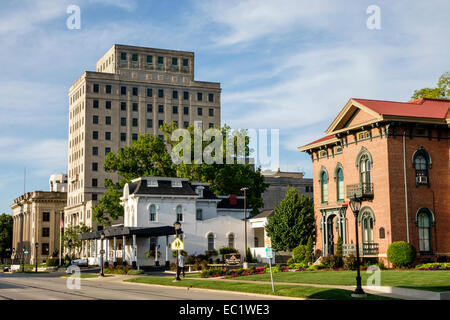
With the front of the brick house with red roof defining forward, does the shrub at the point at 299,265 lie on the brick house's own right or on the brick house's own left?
on the brick house's own right

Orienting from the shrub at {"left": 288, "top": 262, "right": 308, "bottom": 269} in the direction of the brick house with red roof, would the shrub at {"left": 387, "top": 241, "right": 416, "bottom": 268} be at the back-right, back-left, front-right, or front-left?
front-right

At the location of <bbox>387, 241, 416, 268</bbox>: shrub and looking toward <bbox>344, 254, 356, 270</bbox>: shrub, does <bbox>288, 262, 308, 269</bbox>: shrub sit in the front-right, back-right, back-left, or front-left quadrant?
front-right

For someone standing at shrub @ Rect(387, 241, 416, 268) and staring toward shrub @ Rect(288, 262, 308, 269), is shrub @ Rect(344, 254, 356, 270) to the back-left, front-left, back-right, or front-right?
front-left
